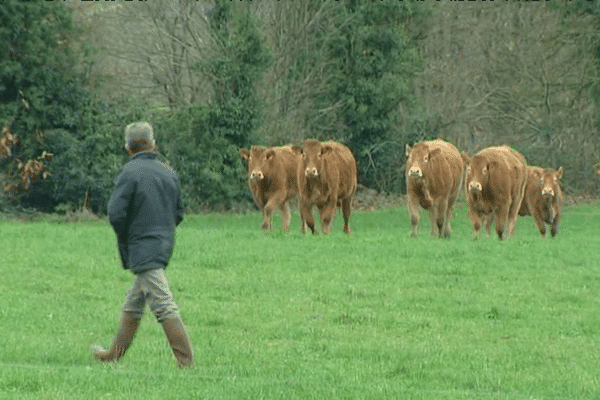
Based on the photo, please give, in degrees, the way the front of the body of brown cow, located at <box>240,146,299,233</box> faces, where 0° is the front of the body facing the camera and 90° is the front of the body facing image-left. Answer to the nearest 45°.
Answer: approximately 45°

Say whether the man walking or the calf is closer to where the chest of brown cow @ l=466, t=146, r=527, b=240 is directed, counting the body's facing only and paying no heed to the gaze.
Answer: the man walking

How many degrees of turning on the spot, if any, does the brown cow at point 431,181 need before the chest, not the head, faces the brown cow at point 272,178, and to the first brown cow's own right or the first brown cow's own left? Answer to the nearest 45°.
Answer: approximately 45° to the first brown cow's own right

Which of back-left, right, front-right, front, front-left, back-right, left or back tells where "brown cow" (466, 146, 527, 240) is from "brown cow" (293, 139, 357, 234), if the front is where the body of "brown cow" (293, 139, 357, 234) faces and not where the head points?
back-left

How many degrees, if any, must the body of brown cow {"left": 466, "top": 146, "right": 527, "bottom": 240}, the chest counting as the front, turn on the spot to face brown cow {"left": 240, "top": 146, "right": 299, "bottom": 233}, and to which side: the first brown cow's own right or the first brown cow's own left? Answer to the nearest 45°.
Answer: approximately 45° to the first brown cow's own right

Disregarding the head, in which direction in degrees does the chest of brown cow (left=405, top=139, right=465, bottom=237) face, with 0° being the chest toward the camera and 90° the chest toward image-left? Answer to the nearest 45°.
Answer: approximately 45°

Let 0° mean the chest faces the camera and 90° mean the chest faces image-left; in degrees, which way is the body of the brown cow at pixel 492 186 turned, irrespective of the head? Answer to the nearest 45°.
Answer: approximately 45°

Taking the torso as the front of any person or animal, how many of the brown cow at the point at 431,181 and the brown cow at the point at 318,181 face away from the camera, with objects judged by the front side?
0

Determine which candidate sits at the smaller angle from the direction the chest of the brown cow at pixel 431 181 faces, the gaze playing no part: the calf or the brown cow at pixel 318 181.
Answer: the brown cow

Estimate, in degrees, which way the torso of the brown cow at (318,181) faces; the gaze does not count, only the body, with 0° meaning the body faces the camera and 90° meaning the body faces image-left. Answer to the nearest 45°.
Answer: approximately 45°

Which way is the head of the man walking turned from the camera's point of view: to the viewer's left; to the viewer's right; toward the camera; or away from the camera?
away from the camera
